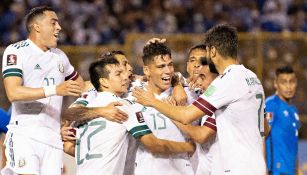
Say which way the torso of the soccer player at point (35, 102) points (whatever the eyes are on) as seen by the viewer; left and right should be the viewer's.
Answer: facing the viewer and to the right of the viewer

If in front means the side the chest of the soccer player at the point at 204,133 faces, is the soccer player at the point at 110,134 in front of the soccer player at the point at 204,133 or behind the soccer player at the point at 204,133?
in front

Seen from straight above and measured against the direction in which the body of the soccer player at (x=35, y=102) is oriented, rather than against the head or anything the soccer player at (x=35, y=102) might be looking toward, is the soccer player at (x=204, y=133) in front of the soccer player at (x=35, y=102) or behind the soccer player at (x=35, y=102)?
in front

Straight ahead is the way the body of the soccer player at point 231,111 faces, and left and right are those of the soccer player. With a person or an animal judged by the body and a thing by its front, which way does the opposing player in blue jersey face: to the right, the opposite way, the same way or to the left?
the opposite way

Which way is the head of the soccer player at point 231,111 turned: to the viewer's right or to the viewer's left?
to the viewer's left

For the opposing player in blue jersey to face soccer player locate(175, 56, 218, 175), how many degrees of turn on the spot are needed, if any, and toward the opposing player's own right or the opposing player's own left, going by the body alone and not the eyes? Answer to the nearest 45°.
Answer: approximately 45° to the opposing player's own right

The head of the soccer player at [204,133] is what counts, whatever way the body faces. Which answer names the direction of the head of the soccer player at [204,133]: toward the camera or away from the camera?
toward the camera

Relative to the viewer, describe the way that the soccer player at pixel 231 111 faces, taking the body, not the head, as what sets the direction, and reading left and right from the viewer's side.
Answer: facing away from the viewer and to the left of the viewer
